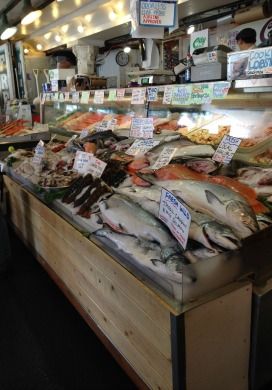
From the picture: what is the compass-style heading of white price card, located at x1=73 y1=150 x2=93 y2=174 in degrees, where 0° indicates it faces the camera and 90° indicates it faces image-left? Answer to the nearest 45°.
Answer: approximately 0°

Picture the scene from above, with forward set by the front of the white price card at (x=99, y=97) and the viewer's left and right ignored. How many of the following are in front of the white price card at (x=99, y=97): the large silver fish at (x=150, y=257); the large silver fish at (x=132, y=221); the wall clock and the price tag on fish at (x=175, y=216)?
3

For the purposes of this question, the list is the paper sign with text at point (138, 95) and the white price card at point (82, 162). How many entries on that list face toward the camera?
2

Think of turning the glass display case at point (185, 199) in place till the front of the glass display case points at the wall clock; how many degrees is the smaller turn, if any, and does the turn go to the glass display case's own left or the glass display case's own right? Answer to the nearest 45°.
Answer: approximately 135° to the glass display case's own right

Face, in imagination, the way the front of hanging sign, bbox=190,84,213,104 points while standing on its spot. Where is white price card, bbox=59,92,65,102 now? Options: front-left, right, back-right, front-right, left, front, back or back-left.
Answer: back-right

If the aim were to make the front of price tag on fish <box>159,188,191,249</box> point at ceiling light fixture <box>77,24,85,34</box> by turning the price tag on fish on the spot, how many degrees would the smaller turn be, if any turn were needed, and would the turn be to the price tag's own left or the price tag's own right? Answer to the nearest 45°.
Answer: approximately 135° to the price tag's own right

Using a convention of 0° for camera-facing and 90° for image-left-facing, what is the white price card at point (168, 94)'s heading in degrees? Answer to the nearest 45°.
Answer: approximately 0°

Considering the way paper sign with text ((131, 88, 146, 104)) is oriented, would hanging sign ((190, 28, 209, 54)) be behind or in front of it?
behind
